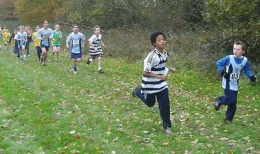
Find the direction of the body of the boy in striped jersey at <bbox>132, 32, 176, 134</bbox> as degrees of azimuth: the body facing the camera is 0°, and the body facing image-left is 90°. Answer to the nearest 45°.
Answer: approximately 315°

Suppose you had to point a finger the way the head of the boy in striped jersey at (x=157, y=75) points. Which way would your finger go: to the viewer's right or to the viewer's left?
to the viewer's right

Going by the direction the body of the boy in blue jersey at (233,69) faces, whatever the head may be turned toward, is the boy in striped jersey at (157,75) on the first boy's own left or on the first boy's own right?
on the first boy's own right

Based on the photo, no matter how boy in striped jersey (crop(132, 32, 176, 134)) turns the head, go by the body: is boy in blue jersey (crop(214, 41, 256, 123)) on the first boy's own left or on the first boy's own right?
on the first boy's own left

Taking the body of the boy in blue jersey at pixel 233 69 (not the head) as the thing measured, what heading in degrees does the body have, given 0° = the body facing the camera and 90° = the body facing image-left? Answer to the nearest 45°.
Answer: approximately 315°
